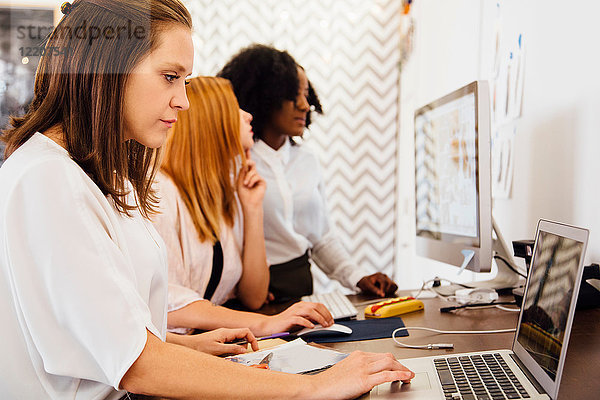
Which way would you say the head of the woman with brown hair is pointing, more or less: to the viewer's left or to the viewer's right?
to the viewer's right

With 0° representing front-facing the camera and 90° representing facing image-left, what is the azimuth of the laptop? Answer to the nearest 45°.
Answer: approximately 90°

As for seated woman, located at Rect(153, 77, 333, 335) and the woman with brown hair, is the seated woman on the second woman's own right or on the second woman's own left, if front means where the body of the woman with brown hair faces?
on the second woman's own left

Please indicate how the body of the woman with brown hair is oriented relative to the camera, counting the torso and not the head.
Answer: to the viewer's right

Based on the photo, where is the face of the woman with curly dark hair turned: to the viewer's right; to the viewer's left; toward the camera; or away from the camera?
to the viewer's right

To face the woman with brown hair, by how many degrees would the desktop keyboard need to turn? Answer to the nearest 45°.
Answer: approximately 45° to its left

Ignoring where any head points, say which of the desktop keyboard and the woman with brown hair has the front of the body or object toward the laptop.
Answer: the woman with brown hair

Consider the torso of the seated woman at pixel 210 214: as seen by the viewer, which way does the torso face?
to the viewer's right

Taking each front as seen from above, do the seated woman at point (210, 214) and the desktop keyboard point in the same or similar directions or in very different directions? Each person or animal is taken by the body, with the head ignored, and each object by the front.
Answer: very different directions

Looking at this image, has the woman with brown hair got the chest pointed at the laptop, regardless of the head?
yes

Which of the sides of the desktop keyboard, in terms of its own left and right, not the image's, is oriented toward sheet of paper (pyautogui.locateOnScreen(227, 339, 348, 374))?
left

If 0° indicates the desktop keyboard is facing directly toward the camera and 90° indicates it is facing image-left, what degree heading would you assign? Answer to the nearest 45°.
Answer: approximately 90°
